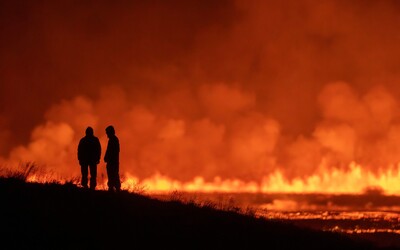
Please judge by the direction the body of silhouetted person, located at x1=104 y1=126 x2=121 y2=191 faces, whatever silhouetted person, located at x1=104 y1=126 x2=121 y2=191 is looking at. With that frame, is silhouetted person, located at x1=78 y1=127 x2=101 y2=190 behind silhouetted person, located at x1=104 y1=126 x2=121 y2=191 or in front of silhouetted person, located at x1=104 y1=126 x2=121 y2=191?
in front
